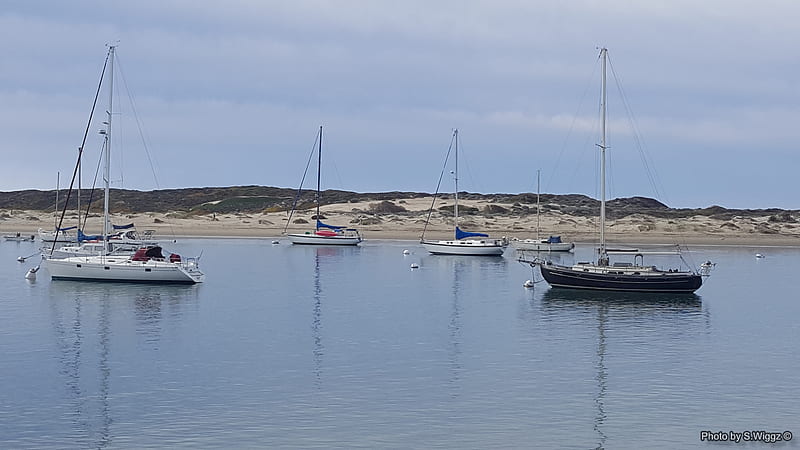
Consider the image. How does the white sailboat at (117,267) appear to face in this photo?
to the viewer's left

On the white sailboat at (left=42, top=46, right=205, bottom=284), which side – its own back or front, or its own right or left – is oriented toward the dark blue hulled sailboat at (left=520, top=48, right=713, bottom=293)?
back

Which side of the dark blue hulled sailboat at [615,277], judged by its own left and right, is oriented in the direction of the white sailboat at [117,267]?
front

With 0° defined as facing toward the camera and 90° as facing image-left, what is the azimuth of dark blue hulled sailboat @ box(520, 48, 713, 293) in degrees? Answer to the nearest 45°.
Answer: approximately 90°
